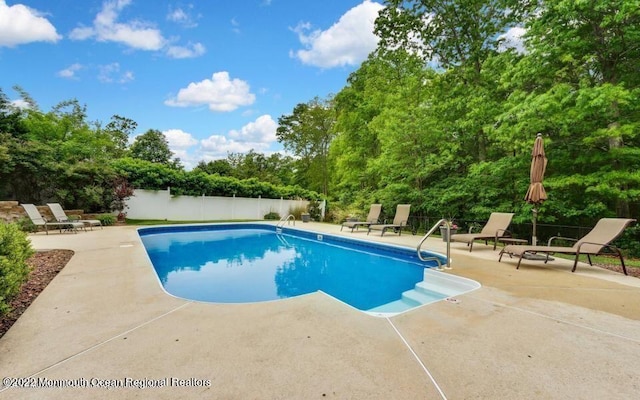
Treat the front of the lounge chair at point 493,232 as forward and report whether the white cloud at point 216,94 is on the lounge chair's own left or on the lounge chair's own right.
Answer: on the lounge chair's own right

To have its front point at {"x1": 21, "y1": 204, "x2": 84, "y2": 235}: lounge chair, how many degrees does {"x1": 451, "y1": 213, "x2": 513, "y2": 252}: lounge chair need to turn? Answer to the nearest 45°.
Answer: approximately 45° to its right

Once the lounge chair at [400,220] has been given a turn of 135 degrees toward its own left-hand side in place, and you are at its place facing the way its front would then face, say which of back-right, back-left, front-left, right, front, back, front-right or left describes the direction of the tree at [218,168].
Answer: back-left

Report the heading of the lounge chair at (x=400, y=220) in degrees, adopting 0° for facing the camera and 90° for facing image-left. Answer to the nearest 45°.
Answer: approximately 45°

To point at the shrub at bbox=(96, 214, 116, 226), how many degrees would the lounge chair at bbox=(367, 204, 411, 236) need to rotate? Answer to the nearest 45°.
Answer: approximately 45° to its right

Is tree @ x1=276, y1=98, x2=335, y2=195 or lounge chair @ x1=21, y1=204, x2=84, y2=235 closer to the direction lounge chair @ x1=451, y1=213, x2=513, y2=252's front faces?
the lounge chair

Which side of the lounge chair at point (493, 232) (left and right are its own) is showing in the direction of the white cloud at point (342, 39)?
right

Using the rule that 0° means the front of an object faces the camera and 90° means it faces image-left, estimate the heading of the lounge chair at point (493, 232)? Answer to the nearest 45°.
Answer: approximately 45°

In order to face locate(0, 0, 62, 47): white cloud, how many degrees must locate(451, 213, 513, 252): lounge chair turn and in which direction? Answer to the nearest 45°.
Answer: approximately 45° to its right
